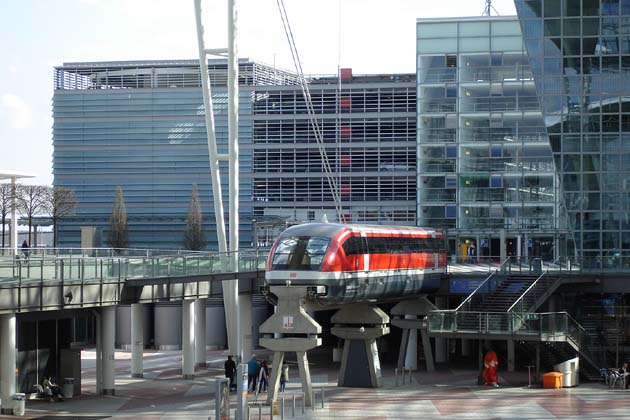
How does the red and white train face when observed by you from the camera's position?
facing the viewer and to the left of the viewer

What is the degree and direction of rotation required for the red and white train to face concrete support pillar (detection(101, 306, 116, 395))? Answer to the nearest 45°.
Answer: approximately 45° to its right

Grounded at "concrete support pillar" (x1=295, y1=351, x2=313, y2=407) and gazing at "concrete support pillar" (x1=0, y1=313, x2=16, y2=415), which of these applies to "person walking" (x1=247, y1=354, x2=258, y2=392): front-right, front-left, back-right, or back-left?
front-right

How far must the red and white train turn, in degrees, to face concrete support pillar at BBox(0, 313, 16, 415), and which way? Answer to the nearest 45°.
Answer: approximately 45° to its right

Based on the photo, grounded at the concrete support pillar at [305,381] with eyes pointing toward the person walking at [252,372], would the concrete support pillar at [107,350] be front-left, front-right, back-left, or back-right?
front-left

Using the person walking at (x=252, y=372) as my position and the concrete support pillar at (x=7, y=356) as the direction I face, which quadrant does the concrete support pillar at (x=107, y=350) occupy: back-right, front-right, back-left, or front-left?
front-right

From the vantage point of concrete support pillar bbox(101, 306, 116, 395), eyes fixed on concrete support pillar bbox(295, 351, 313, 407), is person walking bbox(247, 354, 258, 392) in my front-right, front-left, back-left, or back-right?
front-left

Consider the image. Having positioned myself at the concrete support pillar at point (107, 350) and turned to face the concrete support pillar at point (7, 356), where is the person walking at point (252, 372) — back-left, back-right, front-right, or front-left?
back-left
